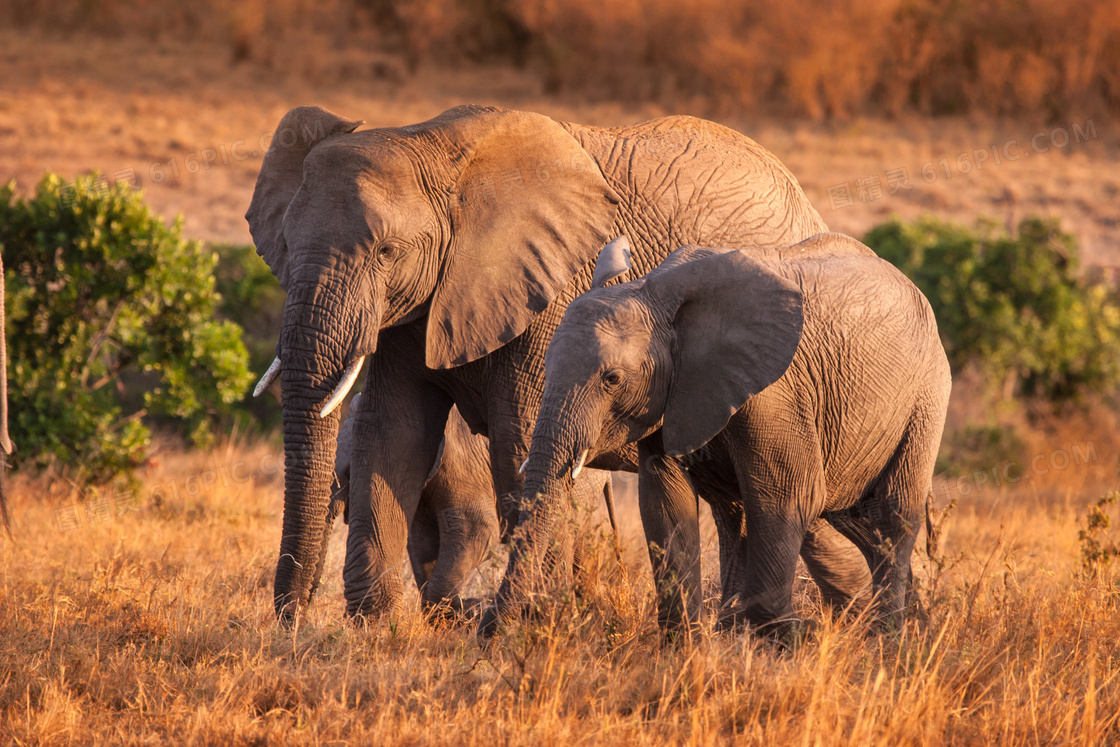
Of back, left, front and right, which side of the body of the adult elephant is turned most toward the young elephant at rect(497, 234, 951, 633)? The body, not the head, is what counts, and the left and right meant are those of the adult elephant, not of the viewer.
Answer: left

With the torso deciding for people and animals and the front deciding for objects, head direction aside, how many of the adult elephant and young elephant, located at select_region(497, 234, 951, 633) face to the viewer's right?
0

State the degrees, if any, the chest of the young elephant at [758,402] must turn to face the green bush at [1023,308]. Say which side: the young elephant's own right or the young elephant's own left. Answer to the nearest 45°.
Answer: approximately 135° to the young elephant's own right

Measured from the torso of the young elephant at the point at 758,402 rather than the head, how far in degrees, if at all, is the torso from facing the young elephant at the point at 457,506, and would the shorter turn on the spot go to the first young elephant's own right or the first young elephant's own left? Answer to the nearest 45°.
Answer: approximately 90° to the first young elephant's own right
